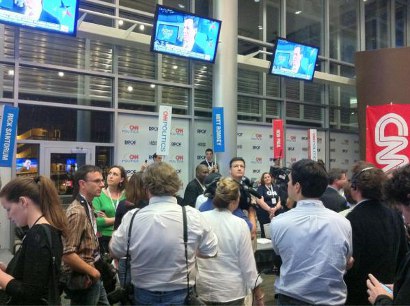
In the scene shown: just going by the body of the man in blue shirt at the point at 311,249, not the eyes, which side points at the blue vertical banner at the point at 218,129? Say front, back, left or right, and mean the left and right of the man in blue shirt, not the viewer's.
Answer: front

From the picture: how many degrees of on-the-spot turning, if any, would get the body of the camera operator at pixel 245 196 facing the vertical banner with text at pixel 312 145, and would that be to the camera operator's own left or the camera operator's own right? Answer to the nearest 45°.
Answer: approximately 135° to the camera operator's own left

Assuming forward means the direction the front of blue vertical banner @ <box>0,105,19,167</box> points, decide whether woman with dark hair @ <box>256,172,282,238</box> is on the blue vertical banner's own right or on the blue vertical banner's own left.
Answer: on the blue vertical banner's own left

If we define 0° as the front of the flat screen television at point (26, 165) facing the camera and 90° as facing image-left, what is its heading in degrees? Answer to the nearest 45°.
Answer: approximately 0°

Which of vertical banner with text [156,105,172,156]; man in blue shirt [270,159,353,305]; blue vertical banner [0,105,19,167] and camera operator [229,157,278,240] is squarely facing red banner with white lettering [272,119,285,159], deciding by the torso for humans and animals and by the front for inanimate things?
the man in blue shirt

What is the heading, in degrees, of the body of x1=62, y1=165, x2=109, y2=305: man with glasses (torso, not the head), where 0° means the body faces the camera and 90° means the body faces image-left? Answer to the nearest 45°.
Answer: approximately 270°

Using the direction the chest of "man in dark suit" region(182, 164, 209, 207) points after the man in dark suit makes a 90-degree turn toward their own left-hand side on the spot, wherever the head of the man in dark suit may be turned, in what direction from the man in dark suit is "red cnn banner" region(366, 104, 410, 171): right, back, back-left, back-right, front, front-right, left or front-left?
front-right

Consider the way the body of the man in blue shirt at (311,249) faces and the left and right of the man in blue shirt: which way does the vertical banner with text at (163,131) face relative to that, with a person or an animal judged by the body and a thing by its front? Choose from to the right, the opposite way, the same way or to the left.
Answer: the opposite way

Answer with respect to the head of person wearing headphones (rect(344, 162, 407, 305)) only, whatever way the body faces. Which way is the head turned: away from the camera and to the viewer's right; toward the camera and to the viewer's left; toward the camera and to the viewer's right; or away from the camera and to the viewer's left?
away from the camera and to the viewer's left
